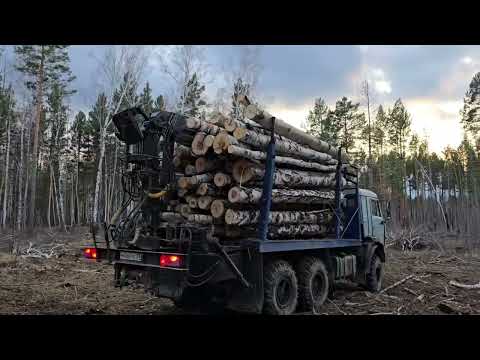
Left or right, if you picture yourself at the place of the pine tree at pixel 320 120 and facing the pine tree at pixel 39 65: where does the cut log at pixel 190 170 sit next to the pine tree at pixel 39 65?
left

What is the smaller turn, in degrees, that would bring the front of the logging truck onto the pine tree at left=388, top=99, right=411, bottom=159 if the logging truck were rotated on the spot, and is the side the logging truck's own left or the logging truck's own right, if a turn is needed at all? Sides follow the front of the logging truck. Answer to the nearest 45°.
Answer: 0° — it already faces it

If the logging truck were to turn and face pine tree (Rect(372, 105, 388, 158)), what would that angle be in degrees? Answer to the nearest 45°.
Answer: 0° — it already faces it

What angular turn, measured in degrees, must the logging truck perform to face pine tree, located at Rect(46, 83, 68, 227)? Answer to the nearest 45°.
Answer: approximately 90° to its left

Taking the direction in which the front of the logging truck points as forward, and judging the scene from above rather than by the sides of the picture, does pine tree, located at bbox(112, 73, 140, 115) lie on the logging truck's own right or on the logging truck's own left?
on the logging truck's own left

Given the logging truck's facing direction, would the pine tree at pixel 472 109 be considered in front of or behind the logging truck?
in front

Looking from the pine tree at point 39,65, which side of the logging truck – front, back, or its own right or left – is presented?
left

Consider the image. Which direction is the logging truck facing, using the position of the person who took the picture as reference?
facing away from the viewer and to the right of the viewer

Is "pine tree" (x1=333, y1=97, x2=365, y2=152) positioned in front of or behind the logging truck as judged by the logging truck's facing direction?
in front

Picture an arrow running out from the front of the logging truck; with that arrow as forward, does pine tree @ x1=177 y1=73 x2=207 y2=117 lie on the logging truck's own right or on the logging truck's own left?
on the logging truck's own left

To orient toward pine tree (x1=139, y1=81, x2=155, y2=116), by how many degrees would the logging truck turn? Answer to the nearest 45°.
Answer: approximately 45° to its left

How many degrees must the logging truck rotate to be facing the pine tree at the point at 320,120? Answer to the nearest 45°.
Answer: approximately 45° to its left
